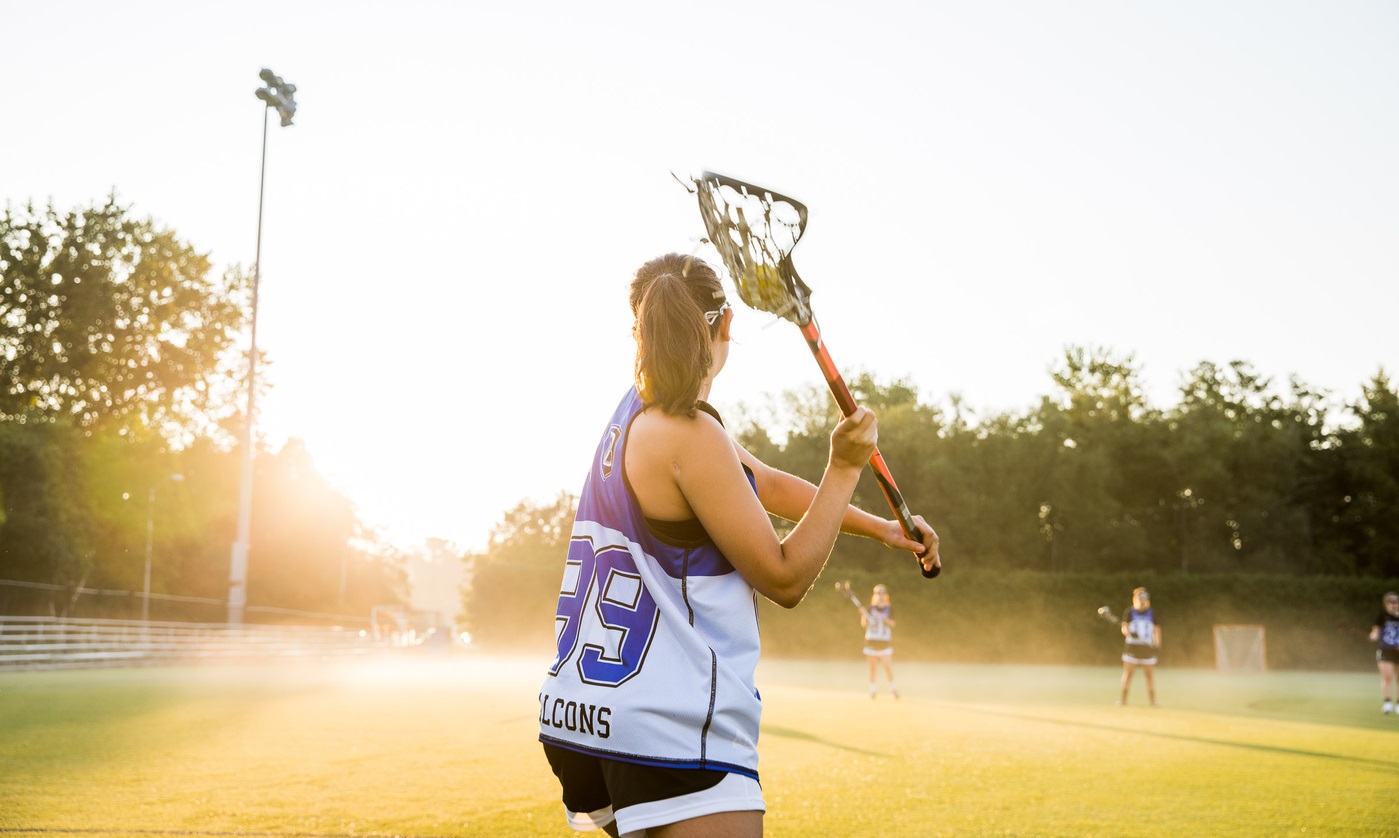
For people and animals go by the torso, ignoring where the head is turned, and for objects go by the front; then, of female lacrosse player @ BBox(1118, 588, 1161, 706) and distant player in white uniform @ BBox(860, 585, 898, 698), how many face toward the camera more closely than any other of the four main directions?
2

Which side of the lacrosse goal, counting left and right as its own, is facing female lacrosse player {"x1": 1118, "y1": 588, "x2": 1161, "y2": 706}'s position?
front

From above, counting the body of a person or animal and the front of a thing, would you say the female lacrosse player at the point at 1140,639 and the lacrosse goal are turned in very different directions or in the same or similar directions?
same or similar directions

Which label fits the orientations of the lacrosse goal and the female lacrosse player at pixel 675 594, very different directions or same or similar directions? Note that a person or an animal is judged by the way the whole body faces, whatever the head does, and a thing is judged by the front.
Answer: very different directions

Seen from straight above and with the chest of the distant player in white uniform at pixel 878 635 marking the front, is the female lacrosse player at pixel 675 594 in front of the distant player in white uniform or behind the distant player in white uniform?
in front

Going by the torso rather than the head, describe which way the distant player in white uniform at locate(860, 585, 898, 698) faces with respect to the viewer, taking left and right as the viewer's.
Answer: facing the viewer

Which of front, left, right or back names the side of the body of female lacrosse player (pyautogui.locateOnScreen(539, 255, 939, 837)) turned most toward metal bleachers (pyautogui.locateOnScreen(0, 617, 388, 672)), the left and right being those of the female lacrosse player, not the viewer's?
left

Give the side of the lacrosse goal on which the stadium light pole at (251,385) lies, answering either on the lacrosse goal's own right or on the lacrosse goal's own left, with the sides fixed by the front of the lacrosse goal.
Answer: on the lacrosse goal's own right

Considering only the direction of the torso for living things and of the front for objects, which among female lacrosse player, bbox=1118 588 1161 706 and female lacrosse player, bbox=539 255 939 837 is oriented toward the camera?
female lacrosse player, bbox=1118 588 1161 706

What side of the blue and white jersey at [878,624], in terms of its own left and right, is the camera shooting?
front

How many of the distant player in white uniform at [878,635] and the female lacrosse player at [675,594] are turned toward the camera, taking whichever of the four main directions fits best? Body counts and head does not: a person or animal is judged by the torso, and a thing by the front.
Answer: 1

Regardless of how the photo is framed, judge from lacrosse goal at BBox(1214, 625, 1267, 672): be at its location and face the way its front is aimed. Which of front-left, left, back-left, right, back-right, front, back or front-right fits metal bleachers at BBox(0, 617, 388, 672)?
front-right

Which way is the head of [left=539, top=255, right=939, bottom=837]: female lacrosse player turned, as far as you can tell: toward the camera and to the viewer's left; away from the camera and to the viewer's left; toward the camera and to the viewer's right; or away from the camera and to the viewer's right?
away from the camera and to the viewer's right

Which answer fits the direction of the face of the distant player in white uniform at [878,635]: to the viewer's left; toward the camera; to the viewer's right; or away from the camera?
toward the camera

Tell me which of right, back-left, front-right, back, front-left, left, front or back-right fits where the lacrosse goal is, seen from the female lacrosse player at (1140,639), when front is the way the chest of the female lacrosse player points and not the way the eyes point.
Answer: back

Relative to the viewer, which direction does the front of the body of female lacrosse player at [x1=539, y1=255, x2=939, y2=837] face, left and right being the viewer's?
facing away from the viewer and to the right of the viewer

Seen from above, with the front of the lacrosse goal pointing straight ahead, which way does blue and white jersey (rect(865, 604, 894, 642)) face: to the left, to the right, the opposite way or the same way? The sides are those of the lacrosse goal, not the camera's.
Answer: the same way
